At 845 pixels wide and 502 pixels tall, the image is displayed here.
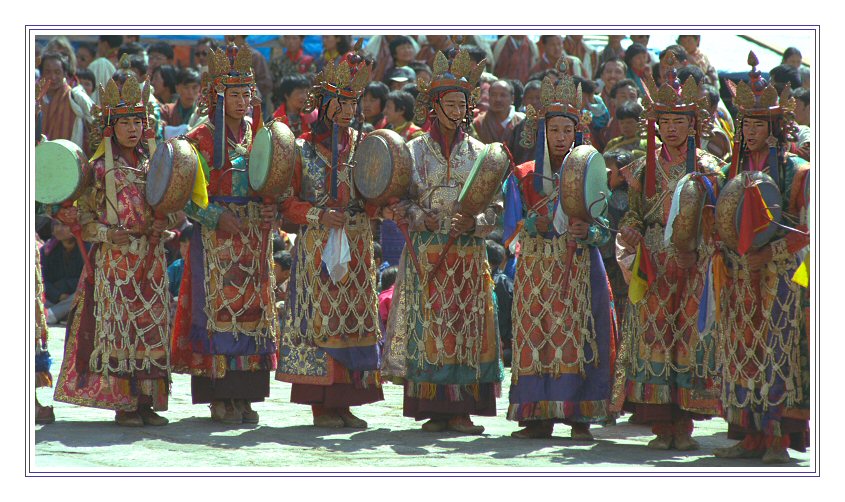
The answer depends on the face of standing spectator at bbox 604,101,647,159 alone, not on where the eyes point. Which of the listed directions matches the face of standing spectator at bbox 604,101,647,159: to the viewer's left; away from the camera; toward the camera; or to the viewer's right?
toward the camera

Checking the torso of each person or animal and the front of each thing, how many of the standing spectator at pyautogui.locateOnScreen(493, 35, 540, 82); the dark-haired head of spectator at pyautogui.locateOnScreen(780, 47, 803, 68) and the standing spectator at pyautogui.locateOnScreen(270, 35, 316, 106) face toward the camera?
3

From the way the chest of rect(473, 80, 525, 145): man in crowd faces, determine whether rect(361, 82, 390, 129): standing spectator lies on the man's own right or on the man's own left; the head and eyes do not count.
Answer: on the man's own right

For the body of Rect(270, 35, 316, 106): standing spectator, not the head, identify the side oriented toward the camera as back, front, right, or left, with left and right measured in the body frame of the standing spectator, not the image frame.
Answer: front

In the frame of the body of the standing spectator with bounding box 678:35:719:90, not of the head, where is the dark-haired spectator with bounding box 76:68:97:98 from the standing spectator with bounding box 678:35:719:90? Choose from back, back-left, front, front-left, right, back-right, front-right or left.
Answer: right

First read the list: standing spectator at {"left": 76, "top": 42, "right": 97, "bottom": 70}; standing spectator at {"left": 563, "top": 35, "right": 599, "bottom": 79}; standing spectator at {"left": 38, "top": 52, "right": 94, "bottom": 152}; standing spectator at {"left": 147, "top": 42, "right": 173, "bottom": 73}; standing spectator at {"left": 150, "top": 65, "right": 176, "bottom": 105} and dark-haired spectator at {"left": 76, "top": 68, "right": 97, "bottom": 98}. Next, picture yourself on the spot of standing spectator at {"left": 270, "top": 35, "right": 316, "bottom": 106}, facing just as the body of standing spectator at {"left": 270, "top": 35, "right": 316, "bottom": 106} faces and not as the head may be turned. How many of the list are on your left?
1

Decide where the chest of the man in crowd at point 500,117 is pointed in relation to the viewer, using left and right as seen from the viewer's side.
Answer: facing the viewer

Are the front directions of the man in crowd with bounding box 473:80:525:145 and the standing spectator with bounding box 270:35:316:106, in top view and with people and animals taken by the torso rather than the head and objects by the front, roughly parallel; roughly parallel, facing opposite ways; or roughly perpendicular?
roughly parallel

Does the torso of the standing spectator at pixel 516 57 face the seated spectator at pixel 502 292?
yes

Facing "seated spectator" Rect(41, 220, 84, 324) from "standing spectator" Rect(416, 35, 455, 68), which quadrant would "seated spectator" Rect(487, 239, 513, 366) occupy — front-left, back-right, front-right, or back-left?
front-left

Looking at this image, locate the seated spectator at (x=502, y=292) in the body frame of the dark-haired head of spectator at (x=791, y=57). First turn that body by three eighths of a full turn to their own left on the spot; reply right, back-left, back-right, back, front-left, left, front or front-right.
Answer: back
